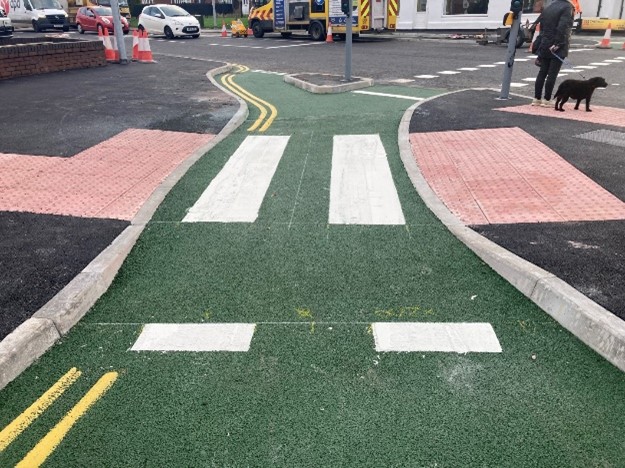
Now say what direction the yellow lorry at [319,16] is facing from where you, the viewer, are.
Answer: facing away from the viewer and to the left of the viewer

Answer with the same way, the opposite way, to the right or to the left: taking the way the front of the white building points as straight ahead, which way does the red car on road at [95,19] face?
to the left

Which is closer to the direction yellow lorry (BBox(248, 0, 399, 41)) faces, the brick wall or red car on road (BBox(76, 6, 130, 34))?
the red car on road

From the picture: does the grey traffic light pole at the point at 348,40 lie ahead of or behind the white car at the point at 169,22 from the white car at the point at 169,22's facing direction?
ahead

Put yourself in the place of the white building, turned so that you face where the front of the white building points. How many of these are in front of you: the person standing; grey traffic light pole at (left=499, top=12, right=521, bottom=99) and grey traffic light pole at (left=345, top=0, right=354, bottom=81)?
3

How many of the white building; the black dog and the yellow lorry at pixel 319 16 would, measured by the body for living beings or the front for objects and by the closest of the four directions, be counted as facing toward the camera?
1

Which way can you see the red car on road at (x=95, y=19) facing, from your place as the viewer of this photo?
facing the viewer and to the right of the viewer

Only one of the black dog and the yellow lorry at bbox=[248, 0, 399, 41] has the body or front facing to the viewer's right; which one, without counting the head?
the black dog

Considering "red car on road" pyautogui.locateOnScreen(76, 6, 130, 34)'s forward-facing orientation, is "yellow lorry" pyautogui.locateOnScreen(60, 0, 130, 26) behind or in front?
behind

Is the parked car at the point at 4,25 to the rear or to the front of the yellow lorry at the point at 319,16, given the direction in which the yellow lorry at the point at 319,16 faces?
to the front

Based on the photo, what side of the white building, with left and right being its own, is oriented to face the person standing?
front

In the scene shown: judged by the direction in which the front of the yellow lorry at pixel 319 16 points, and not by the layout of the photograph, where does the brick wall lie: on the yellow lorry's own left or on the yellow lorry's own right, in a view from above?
on the yellow lorry's own left

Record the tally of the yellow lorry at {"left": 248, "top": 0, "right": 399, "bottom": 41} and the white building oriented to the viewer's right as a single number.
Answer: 0

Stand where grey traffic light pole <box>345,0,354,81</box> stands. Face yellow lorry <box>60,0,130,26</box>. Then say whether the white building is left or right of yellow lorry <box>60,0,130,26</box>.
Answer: right

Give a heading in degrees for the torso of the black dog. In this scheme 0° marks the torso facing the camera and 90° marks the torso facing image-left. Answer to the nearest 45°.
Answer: approximately 270°

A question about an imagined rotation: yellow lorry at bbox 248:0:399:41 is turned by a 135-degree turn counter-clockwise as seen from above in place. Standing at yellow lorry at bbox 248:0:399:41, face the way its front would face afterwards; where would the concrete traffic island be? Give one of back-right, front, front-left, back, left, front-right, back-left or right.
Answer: front
